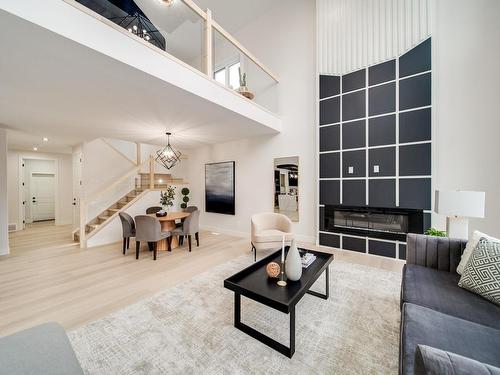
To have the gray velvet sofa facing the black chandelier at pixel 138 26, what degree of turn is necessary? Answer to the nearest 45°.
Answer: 0° — it already faces it

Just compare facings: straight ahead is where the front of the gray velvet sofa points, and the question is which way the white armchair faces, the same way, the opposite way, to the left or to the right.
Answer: to the left

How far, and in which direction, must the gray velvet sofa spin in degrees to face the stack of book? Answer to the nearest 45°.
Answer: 0° — it already faces it

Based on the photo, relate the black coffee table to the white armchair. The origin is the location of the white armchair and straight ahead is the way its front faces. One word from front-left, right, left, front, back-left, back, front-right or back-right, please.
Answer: front-left

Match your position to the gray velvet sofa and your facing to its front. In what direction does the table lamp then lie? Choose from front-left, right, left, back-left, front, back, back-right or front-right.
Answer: right

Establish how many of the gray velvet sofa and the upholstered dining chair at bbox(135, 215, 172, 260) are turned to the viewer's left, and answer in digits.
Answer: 1

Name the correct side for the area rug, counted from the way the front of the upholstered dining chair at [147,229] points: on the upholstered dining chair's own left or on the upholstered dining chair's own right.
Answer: on the upholstered dining chair's own right

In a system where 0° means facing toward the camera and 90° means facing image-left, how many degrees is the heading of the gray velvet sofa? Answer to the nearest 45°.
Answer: approximately 90°

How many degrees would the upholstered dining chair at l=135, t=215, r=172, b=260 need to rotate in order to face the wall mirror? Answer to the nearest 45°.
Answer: approximately 45° to its right

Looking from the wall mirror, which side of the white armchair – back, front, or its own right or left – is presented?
back

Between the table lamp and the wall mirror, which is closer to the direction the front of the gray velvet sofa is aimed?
the wall mirror

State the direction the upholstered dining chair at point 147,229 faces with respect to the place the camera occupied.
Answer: facing away from the viewer and to the right of the viewer
